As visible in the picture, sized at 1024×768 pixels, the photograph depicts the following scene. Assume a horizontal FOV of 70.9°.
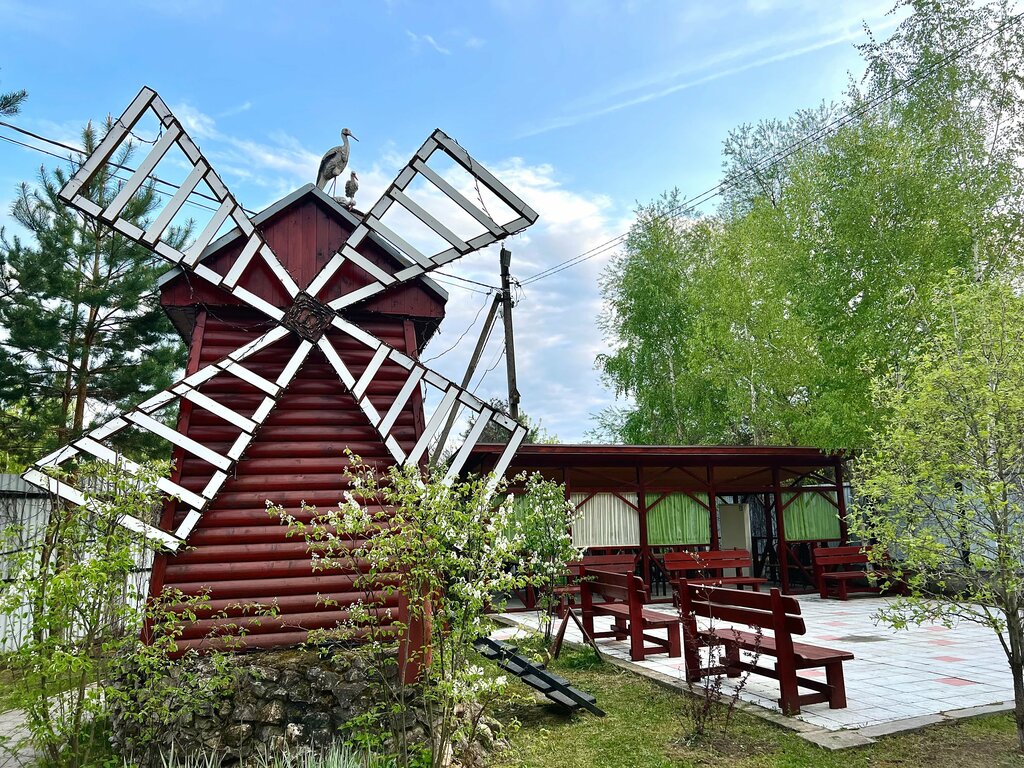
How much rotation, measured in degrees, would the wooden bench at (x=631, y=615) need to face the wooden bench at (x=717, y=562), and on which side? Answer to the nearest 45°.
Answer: approximately 45° to its left

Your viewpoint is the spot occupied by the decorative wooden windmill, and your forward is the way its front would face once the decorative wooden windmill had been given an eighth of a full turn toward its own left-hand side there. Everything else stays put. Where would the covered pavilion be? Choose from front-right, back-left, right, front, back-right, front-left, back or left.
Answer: left

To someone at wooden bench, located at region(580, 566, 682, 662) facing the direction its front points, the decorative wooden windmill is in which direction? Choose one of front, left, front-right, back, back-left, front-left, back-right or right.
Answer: back

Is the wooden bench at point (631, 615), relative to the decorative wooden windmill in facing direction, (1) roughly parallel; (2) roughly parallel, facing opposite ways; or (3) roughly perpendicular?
roughly perpendicular

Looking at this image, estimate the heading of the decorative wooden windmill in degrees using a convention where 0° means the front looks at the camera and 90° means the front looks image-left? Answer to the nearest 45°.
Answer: approximately 0°

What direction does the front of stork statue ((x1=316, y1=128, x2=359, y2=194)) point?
to the viewer's right
